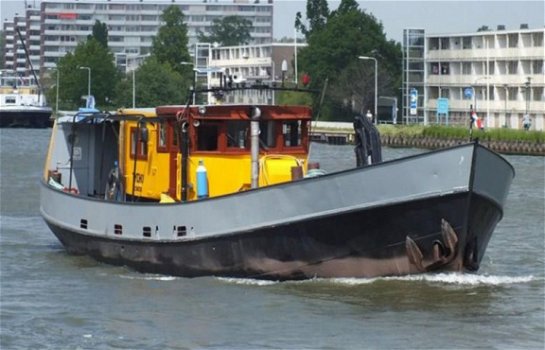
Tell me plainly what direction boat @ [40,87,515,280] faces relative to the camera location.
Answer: facing the viewer and to the right of the viewer
